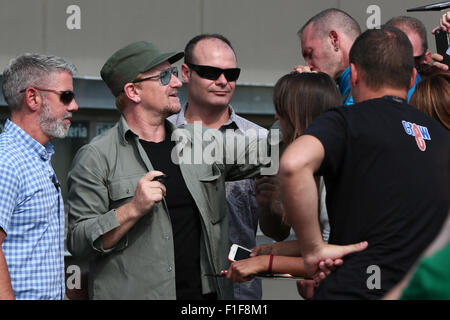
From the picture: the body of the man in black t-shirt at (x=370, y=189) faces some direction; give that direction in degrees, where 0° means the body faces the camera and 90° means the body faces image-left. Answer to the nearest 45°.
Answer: approximately 135°

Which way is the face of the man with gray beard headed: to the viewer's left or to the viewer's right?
to the viewer's right

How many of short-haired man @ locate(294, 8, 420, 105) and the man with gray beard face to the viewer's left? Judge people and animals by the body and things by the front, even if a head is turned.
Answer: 1

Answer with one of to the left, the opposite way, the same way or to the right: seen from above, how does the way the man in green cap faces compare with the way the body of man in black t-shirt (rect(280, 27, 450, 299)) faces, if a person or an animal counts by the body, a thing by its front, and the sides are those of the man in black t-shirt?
the opposite way

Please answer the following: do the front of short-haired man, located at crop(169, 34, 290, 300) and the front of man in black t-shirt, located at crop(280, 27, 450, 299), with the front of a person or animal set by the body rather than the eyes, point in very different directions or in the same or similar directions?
very different directions

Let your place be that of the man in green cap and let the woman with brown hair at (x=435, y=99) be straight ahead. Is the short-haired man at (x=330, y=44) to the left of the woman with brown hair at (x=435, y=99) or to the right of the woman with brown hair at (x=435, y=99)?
left

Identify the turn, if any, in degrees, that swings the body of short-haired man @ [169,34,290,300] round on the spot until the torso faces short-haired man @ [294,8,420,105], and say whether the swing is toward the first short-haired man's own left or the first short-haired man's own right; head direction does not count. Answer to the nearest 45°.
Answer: approximately 45° to the first short-haired man's own left

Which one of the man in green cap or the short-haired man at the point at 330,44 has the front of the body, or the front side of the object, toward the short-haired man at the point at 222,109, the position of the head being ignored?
the short-haired man at the point at 330,44

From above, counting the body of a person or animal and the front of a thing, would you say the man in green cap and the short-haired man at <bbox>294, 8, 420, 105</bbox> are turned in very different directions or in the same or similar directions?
very different directions

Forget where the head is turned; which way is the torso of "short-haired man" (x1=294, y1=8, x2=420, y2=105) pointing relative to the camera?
to the viewer's left
